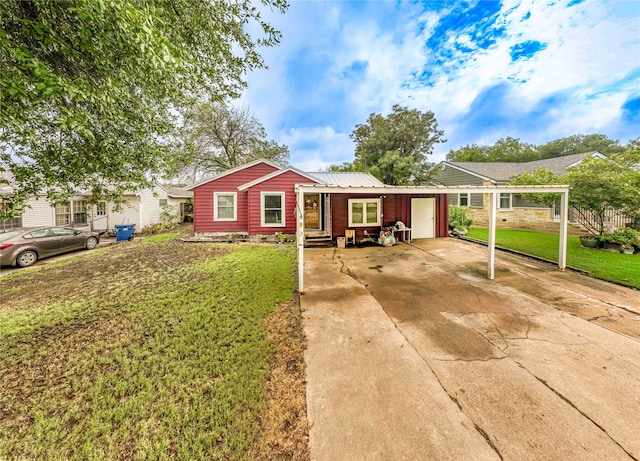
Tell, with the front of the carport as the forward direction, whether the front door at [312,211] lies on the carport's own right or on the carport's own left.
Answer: on the carport's own right

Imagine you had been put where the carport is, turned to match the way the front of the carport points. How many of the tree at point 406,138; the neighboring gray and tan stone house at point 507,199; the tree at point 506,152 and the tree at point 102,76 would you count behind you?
3

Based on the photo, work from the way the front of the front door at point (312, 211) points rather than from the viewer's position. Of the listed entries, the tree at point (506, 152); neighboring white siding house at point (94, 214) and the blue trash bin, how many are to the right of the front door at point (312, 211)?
2

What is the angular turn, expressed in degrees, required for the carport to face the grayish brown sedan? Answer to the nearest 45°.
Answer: approximately 90° to its right

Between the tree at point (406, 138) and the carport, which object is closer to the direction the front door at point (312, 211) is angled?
the carport

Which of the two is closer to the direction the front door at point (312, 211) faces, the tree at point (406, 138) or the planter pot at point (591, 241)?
the planter pot

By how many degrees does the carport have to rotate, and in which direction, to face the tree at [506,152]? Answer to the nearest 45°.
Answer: approximately 180°

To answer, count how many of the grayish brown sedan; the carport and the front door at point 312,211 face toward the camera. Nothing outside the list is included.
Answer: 2

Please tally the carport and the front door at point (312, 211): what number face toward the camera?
2
